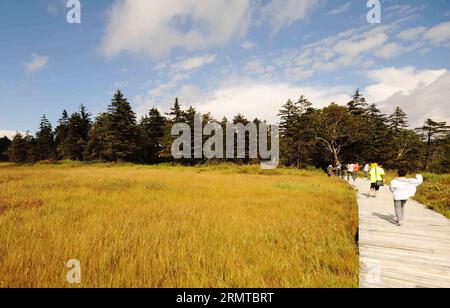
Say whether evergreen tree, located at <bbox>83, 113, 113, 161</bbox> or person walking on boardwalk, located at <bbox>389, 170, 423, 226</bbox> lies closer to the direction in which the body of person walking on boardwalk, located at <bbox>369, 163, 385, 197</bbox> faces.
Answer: the evergreen tree

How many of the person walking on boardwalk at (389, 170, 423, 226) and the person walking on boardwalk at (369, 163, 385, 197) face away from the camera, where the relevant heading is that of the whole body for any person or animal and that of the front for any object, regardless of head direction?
2

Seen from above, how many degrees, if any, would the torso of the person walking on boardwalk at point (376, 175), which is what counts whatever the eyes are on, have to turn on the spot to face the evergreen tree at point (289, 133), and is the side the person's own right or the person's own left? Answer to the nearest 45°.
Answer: approximately 45° to the person's own left

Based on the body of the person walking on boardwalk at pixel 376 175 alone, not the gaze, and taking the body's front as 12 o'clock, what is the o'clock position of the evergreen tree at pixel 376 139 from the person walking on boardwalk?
The evergreen tree is roughly at 12 o'clock from the person walking on boardwalk.

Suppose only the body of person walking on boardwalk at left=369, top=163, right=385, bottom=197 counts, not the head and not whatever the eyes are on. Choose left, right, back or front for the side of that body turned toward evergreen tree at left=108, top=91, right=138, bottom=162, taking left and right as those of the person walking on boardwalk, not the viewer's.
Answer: left

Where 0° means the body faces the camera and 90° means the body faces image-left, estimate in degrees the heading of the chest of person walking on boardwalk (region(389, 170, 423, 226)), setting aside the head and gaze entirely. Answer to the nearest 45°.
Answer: approximately 180°

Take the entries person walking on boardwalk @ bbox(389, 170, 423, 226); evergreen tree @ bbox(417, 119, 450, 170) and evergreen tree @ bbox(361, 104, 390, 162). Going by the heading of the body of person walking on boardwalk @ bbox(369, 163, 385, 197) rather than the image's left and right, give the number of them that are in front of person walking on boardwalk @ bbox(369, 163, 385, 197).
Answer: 2

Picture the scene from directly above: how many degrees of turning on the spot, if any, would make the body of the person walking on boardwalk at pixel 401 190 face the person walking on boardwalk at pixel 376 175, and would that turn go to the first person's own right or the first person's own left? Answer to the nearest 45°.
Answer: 0° — they already face them

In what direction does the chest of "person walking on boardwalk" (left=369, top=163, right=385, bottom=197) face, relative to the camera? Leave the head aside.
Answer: away from the camera

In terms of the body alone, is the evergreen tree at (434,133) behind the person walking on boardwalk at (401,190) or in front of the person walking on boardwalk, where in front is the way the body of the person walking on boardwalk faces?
in front
